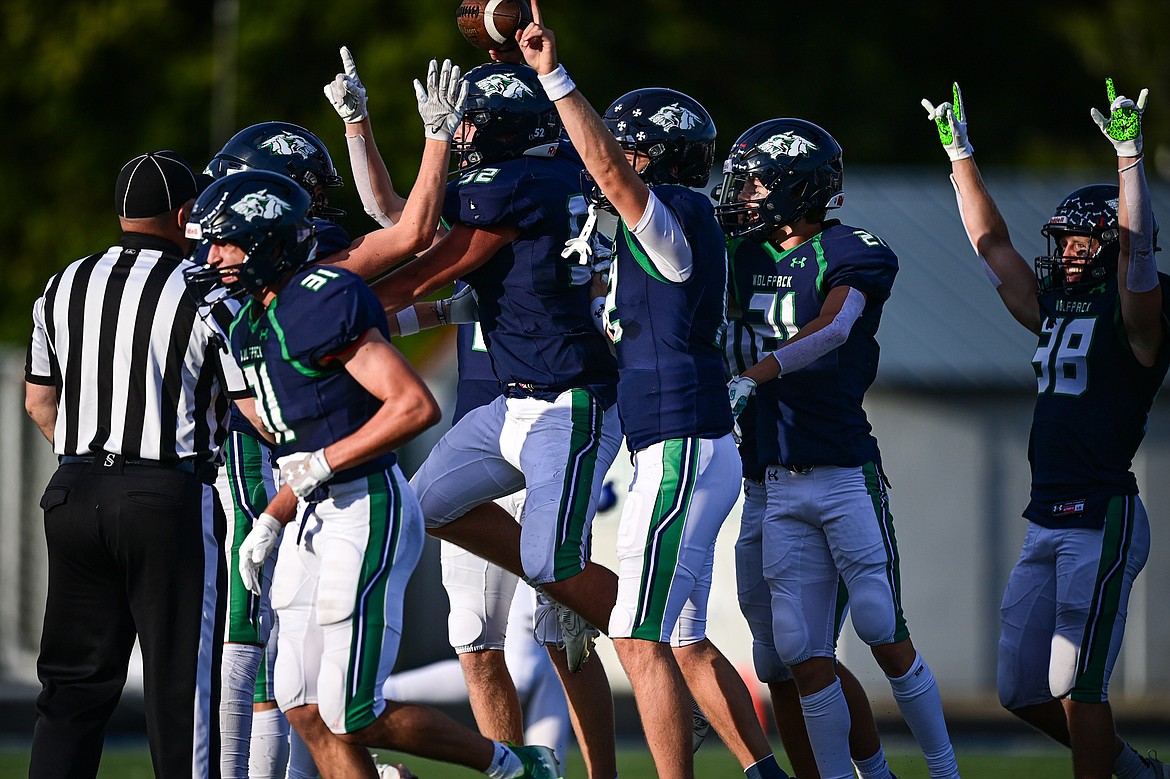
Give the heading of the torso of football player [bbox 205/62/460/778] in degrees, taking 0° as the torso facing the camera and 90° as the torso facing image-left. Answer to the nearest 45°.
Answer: approximately 270°

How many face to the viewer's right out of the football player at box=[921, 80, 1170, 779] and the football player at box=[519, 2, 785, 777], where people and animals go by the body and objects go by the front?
0

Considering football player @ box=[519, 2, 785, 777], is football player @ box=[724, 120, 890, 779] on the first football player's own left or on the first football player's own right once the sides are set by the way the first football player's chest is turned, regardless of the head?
on the first football player's own right

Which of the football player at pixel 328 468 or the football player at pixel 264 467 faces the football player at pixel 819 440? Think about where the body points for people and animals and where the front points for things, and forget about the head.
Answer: the football player at pixel 264 467

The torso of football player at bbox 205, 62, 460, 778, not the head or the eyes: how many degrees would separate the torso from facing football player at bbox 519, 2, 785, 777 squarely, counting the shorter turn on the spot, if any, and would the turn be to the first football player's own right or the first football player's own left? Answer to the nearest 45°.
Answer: approximately 45° to the first football player's own right

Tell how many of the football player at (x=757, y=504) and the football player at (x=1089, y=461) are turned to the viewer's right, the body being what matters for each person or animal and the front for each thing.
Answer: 0

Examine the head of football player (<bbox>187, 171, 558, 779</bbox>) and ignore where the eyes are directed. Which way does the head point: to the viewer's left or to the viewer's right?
to the viewer's left

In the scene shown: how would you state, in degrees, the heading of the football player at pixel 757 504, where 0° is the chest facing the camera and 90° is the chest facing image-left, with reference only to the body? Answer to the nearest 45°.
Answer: approximately 90°

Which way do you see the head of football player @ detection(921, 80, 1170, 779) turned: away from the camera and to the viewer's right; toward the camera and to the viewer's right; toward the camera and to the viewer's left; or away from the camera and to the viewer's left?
toward the camera and to the viewer's left

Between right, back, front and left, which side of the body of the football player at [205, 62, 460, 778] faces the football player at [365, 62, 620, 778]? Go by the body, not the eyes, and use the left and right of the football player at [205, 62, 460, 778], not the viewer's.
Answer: front
